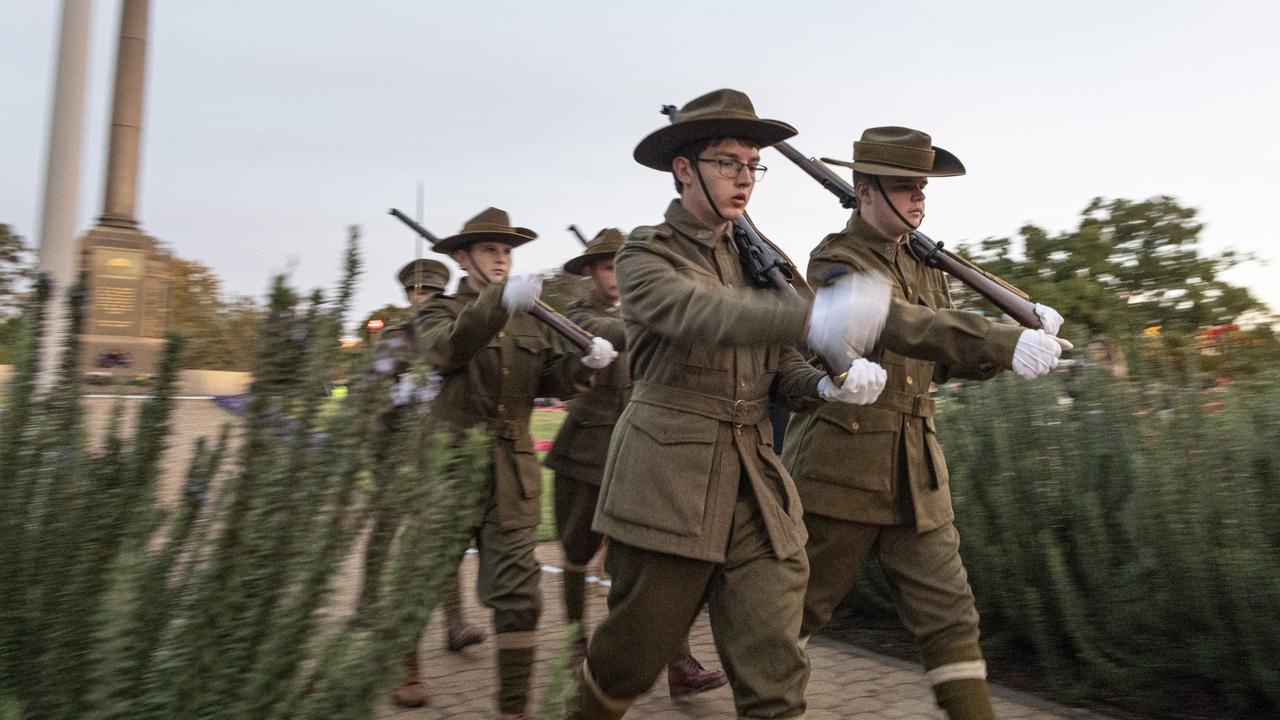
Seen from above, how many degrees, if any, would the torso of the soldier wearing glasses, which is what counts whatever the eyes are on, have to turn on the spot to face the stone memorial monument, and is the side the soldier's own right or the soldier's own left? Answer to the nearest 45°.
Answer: approximately 180°

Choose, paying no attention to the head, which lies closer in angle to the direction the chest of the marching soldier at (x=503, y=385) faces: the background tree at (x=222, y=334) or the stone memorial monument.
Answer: the background tree

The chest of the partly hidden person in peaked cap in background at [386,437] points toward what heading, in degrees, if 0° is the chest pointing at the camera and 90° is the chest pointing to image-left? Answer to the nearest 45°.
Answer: approximately 315°

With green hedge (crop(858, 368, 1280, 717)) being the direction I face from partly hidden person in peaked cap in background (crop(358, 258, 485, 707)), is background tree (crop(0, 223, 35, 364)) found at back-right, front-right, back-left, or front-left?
back-left

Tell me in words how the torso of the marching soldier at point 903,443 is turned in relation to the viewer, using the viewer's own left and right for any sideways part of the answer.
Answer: facing the viewer and to the right of the viewer

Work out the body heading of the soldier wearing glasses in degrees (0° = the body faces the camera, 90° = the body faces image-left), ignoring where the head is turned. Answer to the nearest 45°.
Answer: approximately 315°

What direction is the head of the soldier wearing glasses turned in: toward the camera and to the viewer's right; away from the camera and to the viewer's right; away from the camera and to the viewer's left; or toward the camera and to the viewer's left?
toward the camera and to the viewer's right
